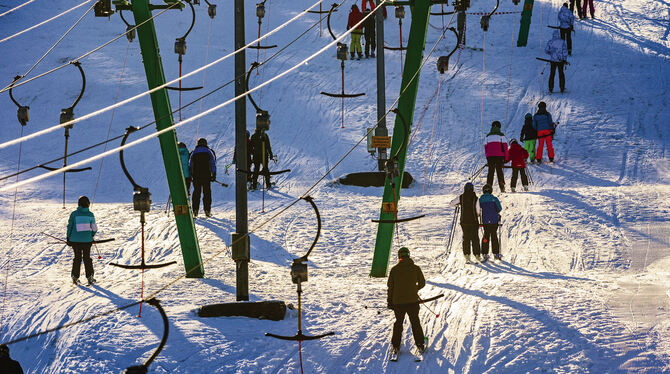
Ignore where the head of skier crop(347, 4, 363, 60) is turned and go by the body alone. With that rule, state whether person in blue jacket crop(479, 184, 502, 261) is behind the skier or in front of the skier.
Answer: behind

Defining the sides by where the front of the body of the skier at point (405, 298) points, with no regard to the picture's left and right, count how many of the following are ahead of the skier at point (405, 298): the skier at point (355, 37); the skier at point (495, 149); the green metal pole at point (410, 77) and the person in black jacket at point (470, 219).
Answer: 4

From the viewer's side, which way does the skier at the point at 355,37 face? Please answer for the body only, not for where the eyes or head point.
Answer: away from the camera

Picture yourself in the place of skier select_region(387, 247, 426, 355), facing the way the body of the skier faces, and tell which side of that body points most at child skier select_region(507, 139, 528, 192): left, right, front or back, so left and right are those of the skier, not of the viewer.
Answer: front

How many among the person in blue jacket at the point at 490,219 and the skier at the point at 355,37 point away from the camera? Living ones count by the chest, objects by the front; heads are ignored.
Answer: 2

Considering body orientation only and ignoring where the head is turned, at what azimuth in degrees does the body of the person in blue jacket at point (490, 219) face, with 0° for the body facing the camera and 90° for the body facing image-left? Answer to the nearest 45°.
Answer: approximately 180°

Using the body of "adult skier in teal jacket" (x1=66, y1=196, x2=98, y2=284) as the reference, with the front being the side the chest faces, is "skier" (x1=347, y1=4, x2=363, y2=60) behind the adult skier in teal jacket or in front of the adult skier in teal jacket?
in front

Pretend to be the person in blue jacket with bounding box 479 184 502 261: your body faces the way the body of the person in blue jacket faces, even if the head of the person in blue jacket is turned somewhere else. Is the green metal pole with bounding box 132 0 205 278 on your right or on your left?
on your left

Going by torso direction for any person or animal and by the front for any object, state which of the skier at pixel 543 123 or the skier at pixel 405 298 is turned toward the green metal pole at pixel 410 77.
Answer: the skier at pixel 405 298

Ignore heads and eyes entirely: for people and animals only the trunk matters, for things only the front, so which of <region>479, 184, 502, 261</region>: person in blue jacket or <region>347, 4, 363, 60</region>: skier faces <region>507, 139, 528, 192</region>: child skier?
the person in blue jacket

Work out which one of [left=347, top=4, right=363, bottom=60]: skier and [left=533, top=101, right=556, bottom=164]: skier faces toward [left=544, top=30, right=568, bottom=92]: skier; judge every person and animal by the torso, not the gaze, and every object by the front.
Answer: [left=533, top=101, right=556, bottom=164]: skier

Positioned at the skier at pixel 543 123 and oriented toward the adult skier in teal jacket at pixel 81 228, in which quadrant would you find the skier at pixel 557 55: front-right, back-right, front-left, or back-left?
back-right

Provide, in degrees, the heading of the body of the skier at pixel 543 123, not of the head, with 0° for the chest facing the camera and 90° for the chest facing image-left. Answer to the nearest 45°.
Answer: approximately 180°
